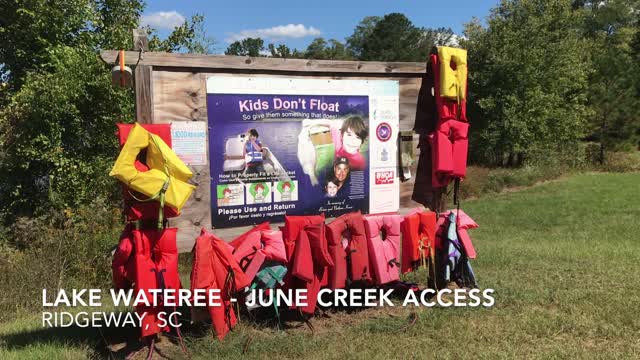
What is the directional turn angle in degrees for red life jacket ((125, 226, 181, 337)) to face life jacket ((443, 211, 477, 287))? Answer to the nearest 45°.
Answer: approximately 90° to its left

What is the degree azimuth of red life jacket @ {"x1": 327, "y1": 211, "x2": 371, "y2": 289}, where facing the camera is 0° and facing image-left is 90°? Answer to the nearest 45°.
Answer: approximately 0°

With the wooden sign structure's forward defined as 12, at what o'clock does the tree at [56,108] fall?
The tree is roughly at 5 o'clock from the wooden sign structure.

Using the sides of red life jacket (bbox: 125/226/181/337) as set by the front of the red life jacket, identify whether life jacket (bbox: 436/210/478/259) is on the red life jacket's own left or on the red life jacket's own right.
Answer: on the red life jacket's own left

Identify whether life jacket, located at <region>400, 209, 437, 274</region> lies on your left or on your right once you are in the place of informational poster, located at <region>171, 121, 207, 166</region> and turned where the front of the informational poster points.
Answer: on your left

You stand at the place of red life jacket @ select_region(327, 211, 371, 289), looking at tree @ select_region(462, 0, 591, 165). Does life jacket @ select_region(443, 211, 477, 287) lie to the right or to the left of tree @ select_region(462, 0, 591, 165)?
right

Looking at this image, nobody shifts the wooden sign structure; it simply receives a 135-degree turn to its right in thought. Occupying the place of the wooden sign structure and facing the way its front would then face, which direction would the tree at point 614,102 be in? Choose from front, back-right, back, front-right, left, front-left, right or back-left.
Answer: right

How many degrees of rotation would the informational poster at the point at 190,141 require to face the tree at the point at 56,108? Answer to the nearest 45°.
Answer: approximately 180°

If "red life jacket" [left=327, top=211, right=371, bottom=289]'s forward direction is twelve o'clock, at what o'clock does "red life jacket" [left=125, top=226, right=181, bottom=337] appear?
"red life jacket" [left=125, top=226, right=181, bottom=337] is roughly at 2 o'clock from "red life jacket" [left=327, top=211, right=371, bottom=289].

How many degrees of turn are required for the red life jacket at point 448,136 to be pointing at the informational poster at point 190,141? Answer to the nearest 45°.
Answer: approximately 45° to its right
